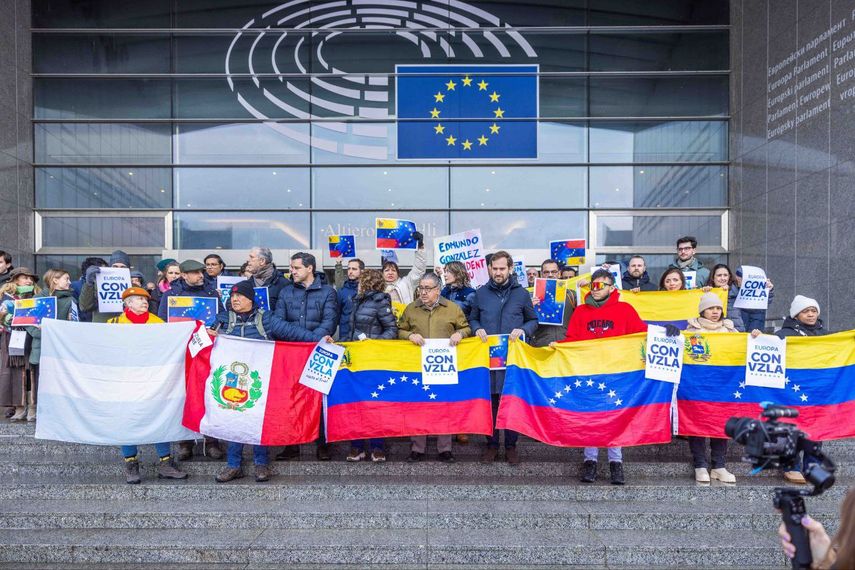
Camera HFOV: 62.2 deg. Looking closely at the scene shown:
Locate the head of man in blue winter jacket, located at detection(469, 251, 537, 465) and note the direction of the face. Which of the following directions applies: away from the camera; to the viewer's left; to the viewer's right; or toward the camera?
toward the camera

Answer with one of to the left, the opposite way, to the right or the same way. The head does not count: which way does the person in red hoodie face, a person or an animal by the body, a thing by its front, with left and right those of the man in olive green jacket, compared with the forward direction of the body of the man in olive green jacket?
the same way

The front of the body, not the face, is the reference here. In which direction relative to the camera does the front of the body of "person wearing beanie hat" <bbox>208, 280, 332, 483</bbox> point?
toward the camera

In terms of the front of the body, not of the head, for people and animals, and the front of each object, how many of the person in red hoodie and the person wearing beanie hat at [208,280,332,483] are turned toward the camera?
2

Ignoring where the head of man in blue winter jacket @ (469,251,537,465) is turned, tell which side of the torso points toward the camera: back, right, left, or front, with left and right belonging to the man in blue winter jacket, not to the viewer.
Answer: front

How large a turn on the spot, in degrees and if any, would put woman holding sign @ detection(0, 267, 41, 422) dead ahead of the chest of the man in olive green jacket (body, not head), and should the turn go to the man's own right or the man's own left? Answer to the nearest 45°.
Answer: approximately 90° to the man's own right

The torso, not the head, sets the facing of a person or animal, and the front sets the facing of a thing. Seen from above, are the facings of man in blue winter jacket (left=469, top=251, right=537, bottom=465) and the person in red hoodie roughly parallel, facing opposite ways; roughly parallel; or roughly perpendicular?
roughly parallel

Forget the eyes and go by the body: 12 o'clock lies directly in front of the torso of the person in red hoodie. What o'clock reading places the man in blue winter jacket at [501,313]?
The man in blue winter jacket is roughly at 3 o'clock from the person in red hoodie.

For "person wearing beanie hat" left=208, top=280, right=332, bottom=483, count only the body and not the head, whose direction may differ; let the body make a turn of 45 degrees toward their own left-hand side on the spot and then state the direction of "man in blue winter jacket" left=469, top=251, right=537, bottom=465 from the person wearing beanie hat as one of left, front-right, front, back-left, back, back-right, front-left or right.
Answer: front-left

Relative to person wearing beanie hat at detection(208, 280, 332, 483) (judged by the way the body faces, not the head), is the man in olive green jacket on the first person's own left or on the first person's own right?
on the first person's own left

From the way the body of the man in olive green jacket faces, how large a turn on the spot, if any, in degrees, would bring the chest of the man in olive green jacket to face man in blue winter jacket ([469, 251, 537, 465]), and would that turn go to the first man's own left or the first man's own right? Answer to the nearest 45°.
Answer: approximately 90° to the first man's own left

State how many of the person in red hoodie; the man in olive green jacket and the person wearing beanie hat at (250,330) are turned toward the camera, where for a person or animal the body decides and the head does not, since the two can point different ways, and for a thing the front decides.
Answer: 3

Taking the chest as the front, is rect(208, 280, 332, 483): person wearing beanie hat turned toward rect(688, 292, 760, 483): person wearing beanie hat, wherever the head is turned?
no

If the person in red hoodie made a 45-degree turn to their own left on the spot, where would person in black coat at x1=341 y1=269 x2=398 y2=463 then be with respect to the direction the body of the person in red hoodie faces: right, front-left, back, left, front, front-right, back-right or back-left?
back-right

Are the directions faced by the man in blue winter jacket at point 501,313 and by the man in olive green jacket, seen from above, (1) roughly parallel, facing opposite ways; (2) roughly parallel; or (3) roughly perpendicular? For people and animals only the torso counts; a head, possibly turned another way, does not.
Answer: roughly parallel

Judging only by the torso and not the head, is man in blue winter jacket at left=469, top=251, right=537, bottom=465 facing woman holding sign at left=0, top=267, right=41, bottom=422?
no

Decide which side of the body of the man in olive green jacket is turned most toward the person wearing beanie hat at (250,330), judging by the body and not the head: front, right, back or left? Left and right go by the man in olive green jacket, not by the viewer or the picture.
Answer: right

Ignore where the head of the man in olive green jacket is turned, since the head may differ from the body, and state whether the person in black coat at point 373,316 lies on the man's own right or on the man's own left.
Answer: on the man's own right
